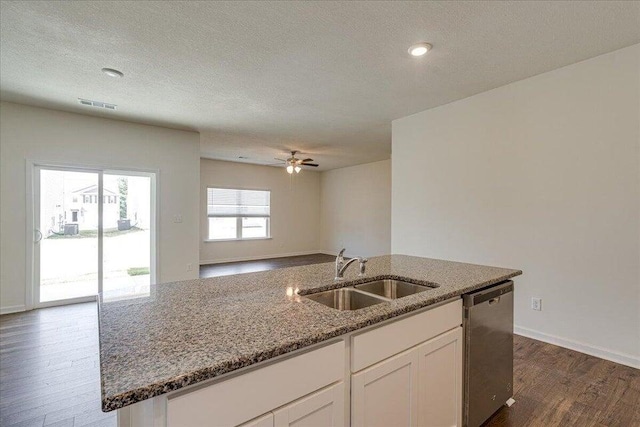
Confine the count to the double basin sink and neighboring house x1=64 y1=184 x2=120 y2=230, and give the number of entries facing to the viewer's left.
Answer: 0

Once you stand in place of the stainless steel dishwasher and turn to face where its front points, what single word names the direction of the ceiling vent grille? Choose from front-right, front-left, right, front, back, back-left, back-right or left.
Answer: back-right

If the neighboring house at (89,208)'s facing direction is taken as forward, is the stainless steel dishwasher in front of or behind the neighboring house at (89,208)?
in front

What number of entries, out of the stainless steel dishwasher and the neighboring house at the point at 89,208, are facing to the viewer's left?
0

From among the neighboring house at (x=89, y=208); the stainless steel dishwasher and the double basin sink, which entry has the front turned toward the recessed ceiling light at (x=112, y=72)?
the neighboring house

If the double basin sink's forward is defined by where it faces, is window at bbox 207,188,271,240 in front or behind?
behind

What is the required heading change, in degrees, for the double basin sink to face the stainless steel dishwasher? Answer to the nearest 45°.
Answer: approximately 45° to its left

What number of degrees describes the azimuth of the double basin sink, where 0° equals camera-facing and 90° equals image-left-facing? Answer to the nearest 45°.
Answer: approximately 315°

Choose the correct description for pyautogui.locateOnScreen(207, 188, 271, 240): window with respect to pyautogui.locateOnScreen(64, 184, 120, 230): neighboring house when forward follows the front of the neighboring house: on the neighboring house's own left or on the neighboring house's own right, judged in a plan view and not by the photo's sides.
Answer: on the neighboring house's own left

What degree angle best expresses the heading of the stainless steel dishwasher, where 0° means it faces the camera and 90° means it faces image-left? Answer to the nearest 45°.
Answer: approximately 315°
